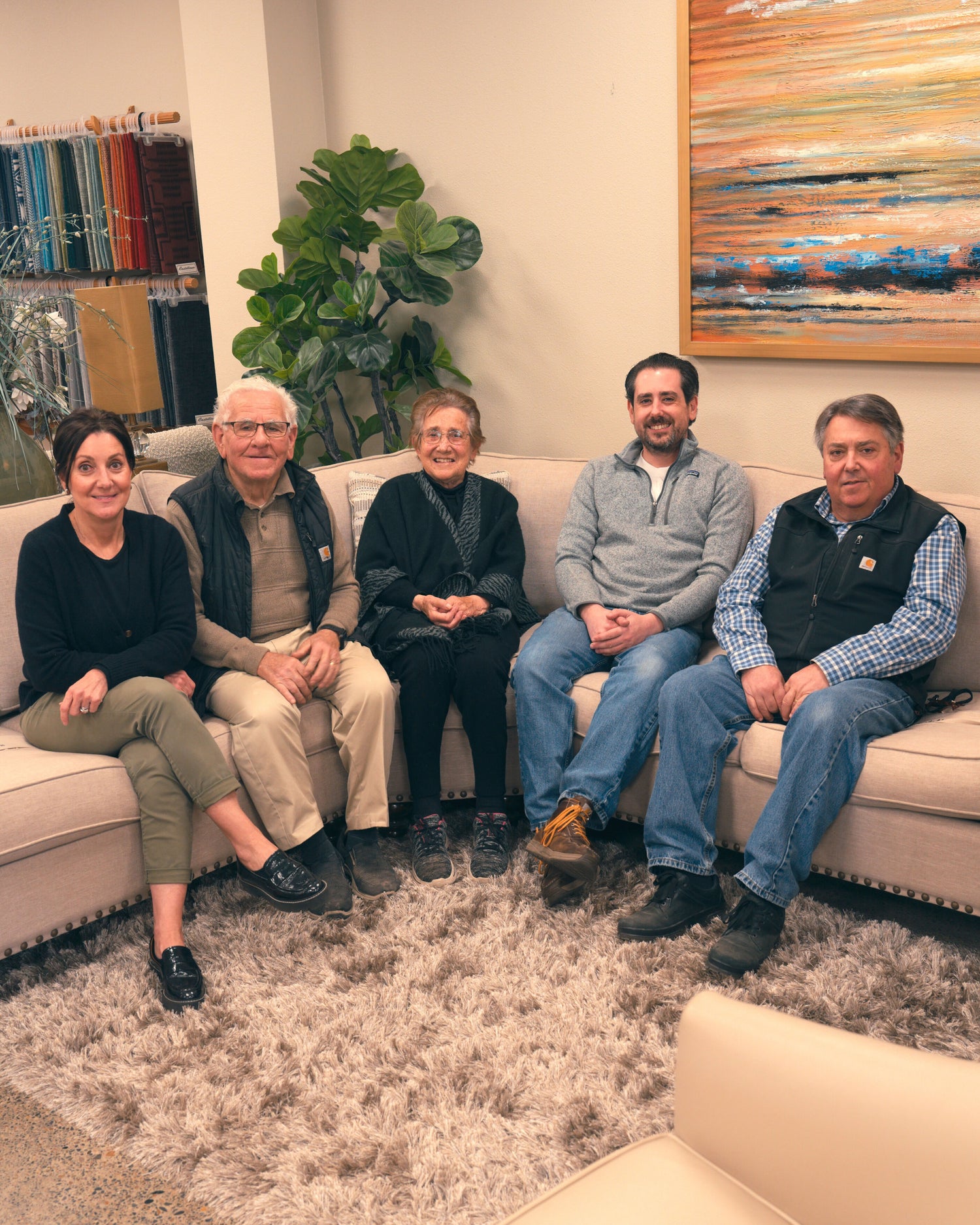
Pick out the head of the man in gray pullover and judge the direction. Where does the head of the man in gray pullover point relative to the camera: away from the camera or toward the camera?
toward the camera

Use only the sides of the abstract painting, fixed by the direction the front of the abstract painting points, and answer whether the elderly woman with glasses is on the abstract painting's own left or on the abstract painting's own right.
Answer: on the abstract painting's own right

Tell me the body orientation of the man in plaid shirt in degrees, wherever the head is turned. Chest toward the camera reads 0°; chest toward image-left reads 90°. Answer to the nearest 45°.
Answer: approximately 45°

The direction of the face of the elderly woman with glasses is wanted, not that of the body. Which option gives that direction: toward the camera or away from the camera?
toward the camera

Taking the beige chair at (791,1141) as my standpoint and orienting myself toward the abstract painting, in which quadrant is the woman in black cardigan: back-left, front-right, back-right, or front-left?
front-left

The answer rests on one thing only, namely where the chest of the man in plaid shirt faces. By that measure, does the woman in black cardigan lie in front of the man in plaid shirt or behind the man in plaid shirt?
in front

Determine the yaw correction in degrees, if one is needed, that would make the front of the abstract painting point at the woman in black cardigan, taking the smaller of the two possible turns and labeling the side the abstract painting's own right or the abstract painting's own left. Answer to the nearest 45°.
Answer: approximately 45° to the abstract painting's own right

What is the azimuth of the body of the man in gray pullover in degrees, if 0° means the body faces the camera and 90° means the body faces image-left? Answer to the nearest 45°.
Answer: approximately 45°

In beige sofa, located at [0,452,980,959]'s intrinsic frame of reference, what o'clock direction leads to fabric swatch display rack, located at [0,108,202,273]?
The fabric swatch display rack is roughly at 5 o'clock from the beige sofa.

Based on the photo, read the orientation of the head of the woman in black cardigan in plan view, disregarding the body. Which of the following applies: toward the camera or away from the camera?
toward the camera

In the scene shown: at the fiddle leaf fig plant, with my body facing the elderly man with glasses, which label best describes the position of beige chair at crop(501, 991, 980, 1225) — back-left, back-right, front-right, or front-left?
front-left

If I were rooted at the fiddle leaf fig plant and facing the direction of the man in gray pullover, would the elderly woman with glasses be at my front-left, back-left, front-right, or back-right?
front-right

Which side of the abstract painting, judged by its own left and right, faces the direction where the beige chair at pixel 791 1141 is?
front

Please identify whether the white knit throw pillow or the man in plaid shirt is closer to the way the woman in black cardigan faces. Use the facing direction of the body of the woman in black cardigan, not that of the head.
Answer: the man in plaid shirt

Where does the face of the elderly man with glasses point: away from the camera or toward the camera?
toward the camera

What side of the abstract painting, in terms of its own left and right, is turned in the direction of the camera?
front

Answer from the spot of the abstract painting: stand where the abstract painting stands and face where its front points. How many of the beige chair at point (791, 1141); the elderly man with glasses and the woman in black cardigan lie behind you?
0

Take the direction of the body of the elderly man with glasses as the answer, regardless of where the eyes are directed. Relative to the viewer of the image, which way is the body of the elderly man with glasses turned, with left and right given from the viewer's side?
facing the viewer and to the right of the viewer

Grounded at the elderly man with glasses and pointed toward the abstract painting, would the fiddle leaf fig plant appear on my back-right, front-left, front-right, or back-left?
front-left
